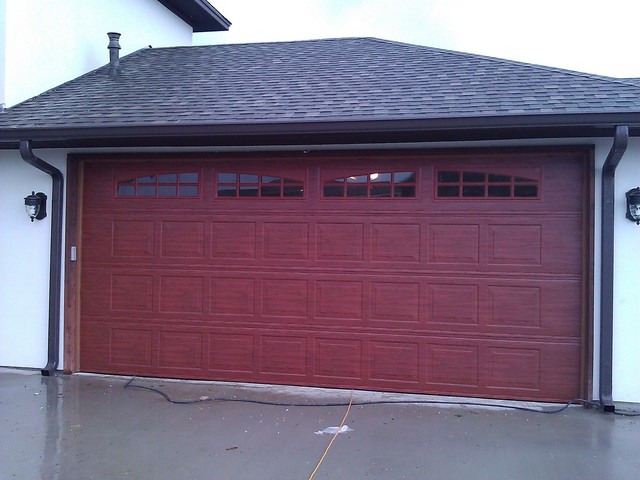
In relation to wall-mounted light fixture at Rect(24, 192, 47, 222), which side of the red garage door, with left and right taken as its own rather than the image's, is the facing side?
right

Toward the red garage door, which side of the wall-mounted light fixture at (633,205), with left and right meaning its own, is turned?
right

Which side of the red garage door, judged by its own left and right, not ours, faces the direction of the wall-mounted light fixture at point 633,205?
left

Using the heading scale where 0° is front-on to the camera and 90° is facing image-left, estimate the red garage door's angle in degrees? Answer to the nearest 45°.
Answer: approximately 0°

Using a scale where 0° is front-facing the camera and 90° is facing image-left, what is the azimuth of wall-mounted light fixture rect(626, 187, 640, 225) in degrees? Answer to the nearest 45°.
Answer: approximately 0°

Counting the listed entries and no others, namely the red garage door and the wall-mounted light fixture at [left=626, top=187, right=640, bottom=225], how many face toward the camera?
2

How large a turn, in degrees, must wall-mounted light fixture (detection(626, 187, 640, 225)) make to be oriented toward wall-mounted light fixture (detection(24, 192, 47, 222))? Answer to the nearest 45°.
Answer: approximately 90° to its right
